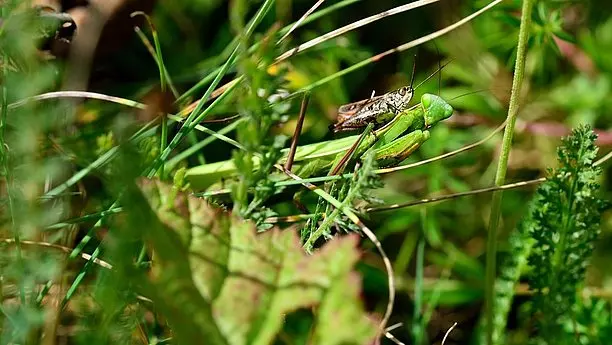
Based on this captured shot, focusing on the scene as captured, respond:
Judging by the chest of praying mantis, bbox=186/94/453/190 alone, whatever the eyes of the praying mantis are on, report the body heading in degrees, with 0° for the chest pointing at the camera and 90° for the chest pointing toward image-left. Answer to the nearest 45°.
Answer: approximately 270°
